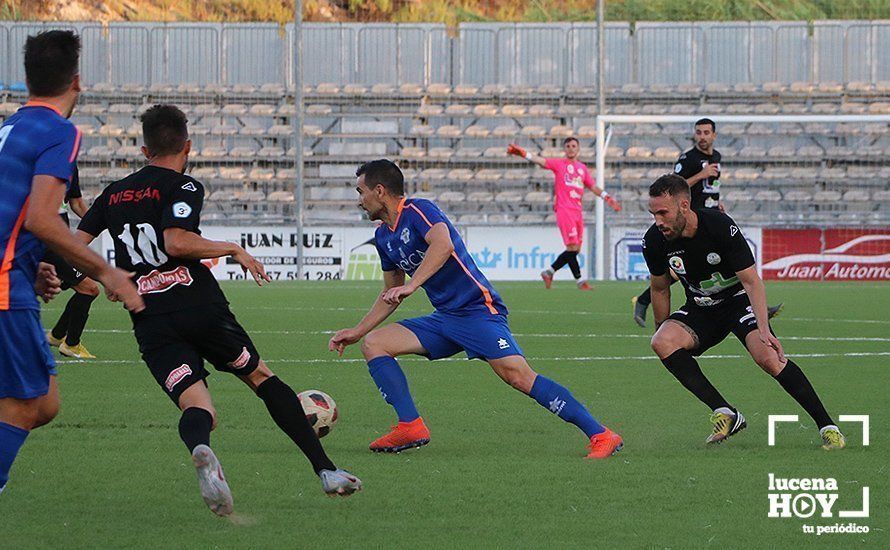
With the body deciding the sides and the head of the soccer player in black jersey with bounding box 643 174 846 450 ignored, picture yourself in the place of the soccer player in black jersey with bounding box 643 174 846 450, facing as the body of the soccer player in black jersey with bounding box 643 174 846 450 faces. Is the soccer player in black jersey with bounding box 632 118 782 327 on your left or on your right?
on your right

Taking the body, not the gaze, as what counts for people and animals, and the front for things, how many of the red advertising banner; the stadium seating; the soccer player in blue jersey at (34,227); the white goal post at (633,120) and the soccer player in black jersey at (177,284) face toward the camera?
3

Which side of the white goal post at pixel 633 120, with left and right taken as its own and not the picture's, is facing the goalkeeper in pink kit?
front

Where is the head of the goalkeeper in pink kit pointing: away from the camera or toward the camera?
toward the camera

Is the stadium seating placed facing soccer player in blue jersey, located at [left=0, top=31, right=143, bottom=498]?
yes

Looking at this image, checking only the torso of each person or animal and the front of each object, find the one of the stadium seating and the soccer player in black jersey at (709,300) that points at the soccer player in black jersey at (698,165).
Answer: the stadium seating

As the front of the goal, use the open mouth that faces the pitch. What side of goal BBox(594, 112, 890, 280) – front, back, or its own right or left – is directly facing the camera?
front

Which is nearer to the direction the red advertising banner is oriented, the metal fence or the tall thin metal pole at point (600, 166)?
the tall thin metal pole

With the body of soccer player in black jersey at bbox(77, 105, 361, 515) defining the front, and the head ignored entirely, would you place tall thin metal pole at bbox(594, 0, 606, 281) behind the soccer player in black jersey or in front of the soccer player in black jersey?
in front

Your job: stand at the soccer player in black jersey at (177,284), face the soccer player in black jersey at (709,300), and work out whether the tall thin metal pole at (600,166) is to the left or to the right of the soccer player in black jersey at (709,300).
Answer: left

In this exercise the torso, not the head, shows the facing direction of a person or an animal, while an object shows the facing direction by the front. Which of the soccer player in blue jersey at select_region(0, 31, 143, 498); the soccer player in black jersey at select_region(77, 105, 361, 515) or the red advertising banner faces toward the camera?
the red advertising banner

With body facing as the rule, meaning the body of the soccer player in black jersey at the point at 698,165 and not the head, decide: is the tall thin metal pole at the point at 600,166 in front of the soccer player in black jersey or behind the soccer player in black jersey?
behind

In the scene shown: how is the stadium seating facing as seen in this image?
toward the camera

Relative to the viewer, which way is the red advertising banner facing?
toward the camera

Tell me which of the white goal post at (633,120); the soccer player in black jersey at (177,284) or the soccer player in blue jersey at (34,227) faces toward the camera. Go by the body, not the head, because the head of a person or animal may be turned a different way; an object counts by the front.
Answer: the white goal post

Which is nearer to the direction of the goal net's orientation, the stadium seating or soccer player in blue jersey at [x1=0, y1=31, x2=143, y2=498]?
the soccer player in blue jersey

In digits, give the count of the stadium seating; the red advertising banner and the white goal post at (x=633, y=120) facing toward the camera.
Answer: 3

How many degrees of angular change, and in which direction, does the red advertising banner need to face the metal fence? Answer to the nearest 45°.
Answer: approximately 135° to its right

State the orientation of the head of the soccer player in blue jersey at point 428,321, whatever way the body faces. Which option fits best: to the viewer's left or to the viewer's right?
to the viewer's left
